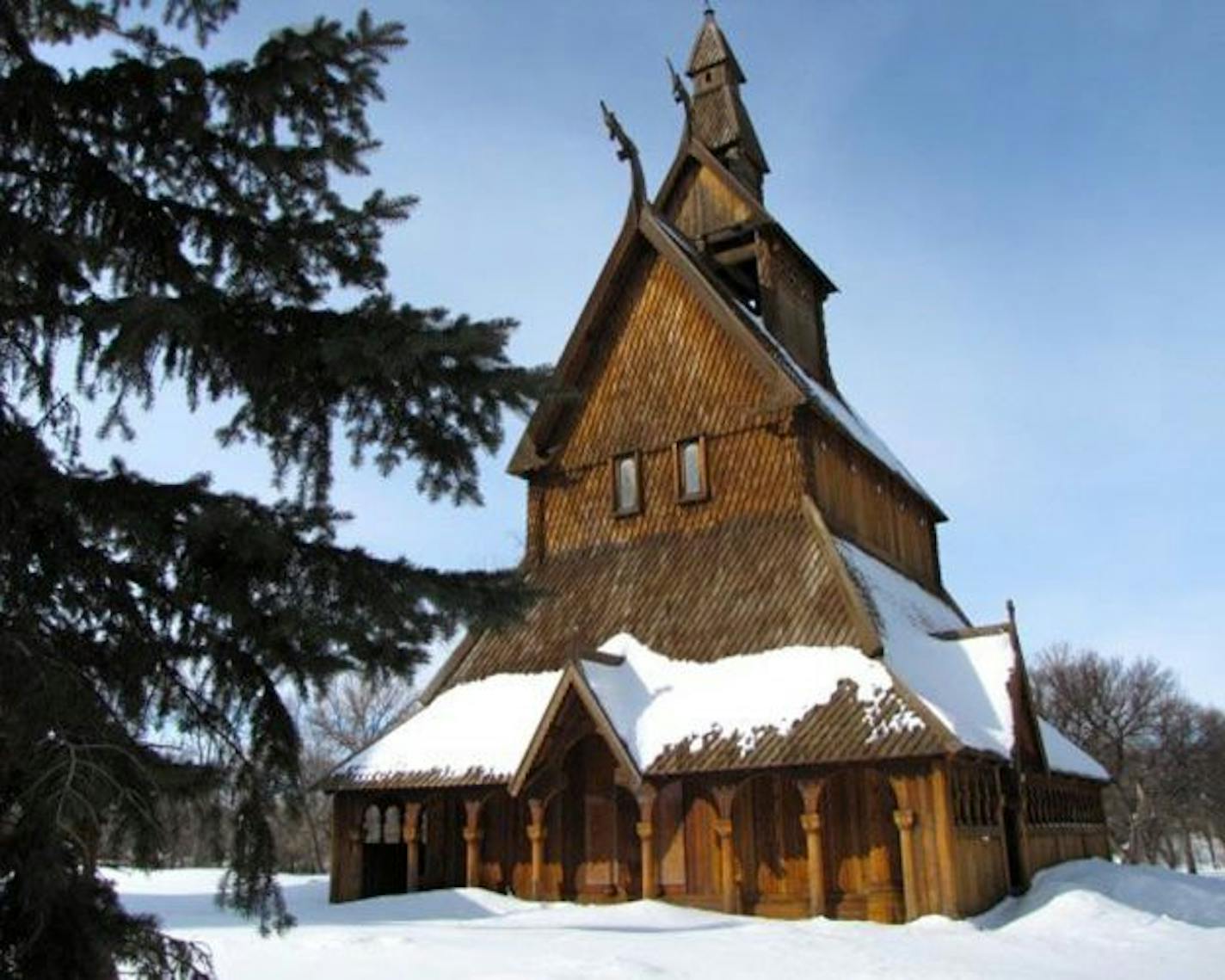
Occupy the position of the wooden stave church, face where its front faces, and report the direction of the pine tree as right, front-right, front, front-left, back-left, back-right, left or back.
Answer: front-left
